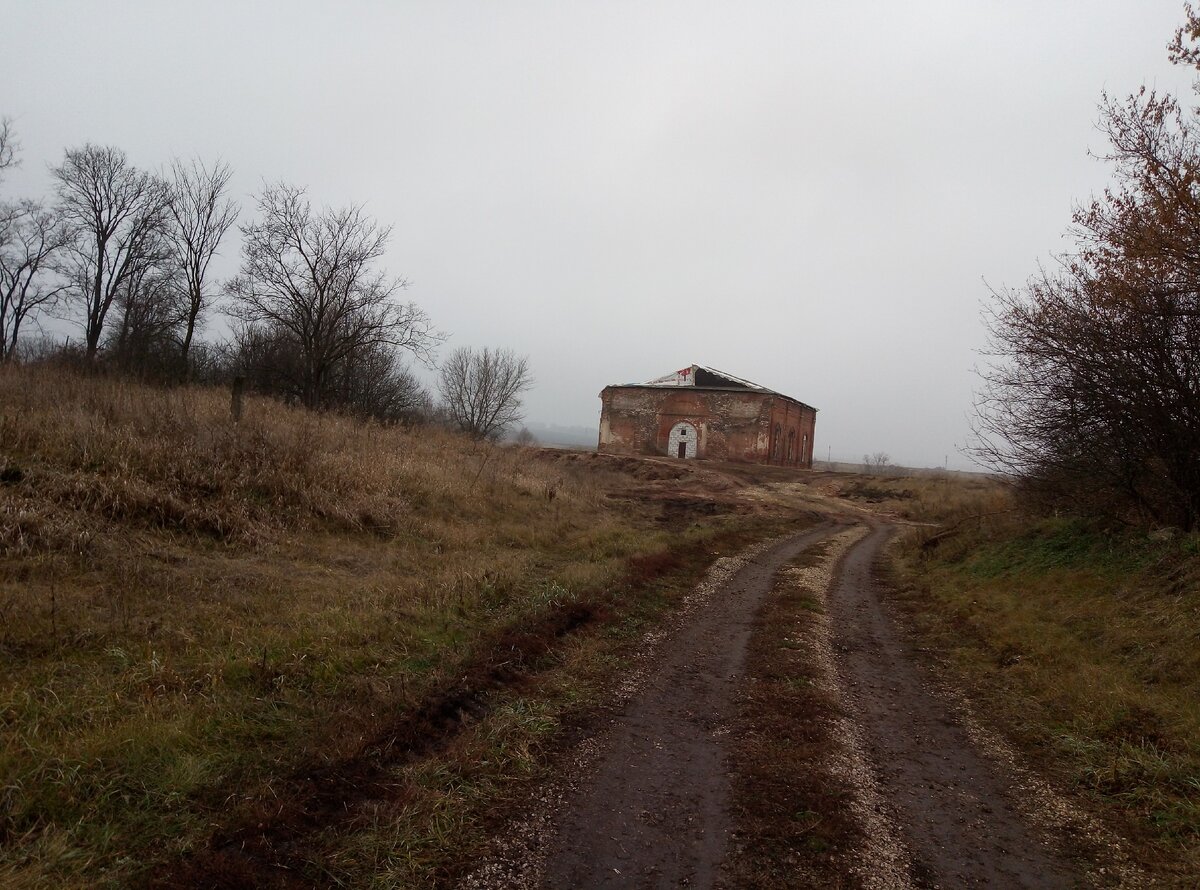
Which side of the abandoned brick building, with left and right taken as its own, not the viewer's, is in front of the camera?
front

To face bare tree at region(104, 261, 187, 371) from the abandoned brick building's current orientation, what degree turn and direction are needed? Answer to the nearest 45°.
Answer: approximately 45° to its right
